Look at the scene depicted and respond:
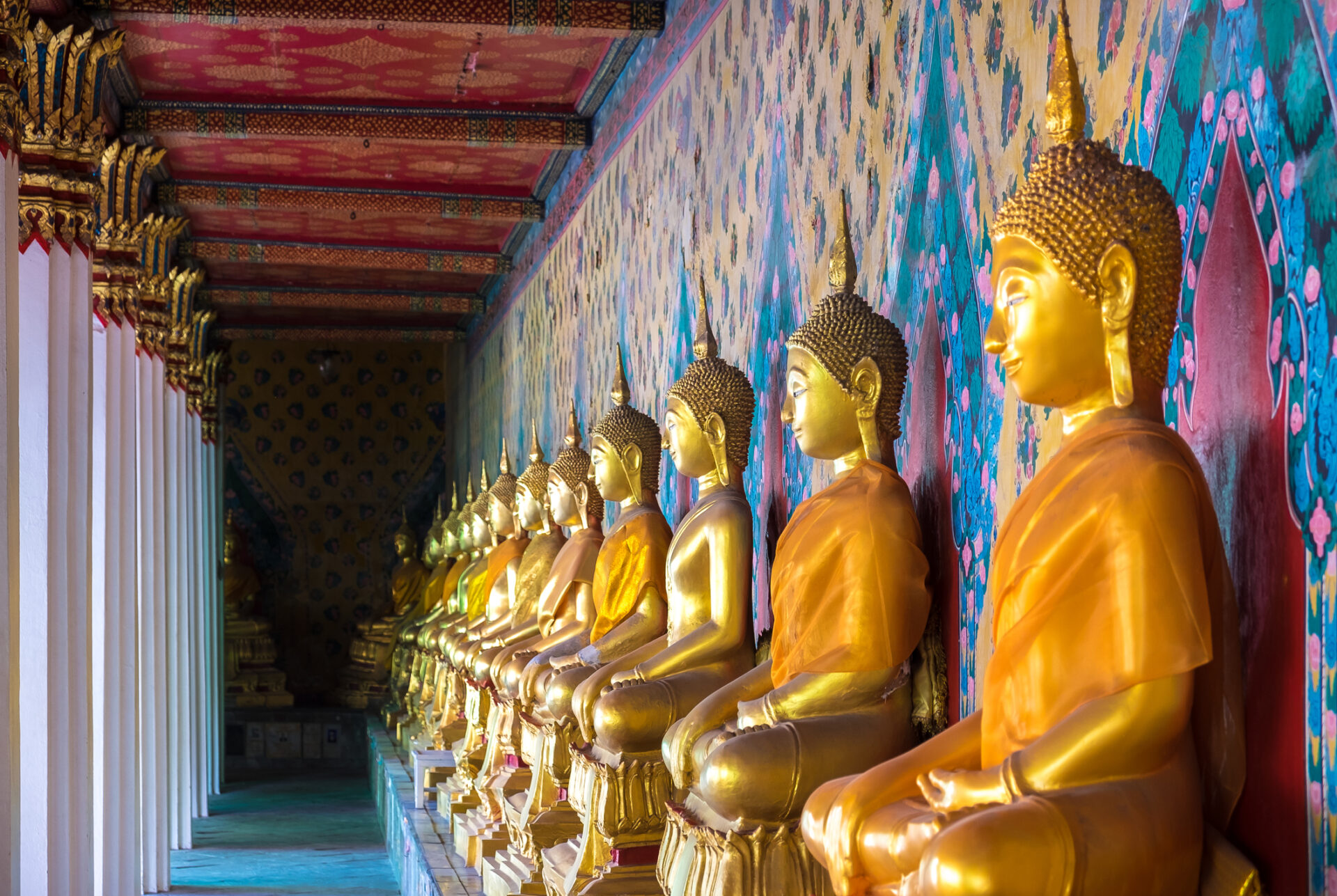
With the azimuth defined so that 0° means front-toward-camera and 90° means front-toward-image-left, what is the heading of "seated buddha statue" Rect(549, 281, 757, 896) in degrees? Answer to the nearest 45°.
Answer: approximately 90°

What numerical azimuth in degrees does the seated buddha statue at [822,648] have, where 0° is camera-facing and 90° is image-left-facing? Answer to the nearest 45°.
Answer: approximately 90°

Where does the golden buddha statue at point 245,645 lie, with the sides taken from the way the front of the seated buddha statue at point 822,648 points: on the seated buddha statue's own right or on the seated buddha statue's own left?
on the seated buddha statue's own right

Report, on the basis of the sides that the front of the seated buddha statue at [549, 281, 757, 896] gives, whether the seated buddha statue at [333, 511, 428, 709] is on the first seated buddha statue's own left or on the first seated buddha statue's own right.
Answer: on the first seated buddha statue's own right

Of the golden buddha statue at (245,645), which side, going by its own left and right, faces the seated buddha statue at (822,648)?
front

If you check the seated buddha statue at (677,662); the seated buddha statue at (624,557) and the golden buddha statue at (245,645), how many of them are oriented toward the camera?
1

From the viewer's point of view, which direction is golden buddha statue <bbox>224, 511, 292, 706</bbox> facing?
toward the camera

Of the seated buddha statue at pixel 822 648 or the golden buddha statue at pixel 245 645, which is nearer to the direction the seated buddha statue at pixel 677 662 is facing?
the golden buddha statue

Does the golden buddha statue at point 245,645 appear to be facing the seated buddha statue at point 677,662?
yes

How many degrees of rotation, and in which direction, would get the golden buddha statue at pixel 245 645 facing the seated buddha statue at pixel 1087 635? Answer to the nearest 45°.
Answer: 0° — it already faces it

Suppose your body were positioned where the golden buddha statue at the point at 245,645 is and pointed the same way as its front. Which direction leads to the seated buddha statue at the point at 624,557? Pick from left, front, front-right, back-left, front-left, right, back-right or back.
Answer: front

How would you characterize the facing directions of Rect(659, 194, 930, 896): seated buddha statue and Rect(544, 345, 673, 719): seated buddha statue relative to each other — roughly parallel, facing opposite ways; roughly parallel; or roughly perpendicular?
roughly parallel

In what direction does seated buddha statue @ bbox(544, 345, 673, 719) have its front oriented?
to the viewer's left

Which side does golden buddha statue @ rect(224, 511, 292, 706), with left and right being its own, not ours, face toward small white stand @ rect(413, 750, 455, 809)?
front
